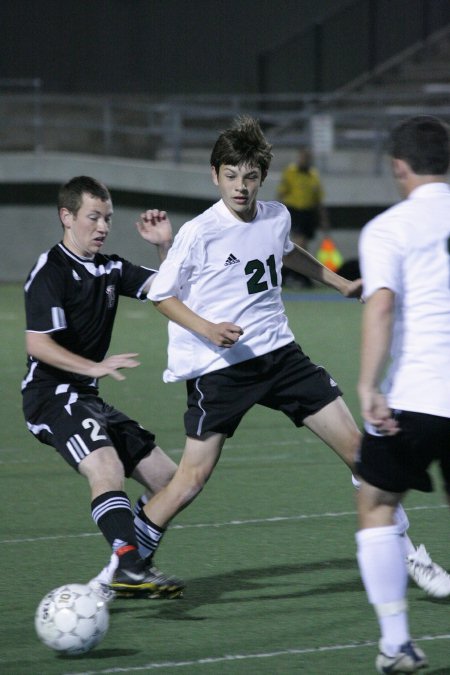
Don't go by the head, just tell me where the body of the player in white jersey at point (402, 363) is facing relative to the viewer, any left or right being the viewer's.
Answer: facing away from the viewer and to the left of the viewer

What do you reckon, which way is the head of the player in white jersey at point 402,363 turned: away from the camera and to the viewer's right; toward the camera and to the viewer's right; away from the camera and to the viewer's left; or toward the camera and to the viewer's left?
away from the camera and to the viewer's left

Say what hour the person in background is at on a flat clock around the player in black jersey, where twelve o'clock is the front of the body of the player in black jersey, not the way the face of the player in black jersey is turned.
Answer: The person in background is roughly at 8 o'clock from the player in black jersey.

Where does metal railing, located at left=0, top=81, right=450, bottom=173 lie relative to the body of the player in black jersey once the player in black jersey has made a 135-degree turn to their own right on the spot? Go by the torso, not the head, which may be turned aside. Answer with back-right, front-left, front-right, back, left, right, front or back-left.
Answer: right

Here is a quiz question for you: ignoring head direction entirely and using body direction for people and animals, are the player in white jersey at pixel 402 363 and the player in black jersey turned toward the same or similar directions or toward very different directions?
very different directions

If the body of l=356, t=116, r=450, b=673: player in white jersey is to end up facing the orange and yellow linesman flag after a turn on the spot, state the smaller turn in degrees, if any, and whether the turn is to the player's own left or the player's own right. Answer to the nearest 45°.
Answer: approximately 45° to the player's own right

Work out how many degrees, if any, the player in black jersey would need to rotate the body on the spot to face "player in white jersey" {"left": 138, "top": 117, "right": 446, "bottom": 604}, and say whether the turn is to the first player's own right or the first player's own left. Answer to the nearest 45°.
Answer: approximately 45° to the first player's own left

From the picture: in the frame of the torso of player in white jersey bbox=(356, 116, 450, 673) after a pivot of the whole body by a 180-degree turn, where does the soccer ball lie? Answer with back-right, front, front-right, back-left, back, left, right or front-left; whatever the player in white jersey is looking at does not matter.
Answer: back-right

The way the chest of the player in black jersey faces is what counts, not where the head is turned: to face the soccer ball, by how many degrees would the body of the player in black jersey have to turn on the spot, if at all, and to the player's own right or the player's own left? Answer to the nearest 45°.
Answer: approximately 45° to the player's own right

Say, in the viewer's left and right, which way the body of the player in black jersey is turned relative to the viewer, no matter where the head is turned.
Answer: facing the viewer and to the right of the viewer

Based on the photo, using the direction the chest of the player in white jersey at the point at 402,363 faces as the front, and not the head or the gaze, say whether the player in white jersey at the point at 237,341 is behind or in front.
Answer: in front
